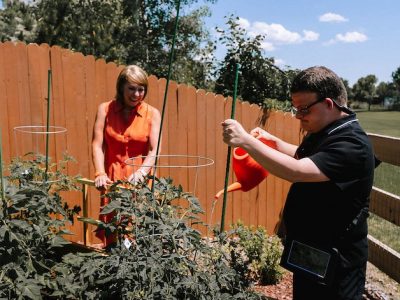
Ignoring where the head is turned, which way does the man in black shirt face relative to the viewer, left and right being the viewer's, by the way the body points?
facing to the left of the viewer

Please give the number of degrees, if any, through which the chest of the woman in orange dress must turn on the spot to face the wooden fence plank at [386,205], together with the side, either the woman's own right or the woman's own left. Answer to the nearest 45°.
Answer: approximately 90° to the woman's own left

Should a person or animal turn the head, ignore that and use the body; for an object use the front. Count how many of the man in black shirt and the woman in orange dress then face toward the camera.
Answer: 1

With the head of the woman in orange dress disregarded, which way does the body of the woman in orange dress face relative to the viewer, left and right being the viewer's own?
facing the viewer

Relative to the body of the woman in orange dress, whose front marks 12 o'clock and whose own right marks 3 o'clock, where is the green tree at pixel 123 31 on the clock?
The green tree is roughly at 6 o'clock from the woman in orange dress.

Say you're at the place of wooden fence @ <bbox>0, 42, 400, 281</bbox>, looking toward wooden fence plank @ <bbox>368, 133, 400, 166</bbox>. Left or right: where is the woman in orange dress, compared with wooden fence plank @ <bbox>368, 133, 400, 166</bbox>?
right

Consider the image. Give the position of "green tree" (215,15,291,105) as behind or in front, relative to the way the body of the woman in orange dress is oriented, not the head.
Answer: behind

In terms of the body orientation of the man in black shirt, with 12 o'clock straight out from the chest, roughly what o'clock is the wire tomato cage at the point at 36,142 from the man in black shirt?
The wire tomato cage is roughly at 1 o'clock from the man in black shirt.

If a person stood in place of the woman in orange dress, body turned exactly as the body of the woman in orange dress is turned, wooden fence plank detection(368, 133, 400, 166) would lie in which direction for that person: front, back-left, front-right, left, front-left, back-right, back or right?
left

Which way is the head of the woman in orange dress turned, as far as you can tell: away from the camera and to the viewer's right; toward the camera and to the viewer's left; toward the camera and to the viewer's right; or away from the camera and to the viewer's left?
toward the camera and to the viewer's right

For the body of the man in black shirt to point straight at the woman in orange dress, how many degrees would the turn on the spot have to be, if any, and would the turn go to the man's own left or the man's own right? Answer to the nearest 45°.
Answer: approximately 45° to the man's own right
